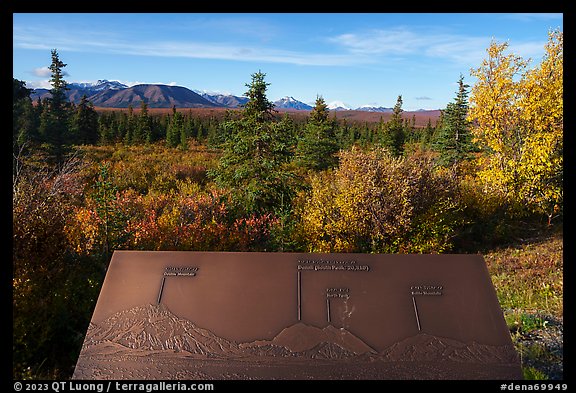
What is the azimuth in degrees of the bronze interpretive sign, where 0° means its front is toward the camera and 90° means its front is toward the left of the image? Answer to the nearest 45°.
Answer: approximately 0°

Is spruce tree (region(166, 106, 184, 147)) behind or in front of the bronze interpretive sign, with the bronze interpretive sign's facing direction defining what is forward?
behind

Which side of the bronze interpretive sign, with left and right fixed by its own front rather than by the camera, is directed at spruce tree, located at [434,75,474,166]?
back

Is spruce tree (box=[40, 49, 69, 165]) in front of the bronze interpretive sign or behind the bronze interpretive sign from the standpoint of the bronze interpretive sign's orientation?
behind

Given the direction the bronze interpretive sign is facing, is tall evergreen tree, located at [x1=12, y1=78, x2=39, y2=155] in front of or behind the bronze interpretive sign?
behind

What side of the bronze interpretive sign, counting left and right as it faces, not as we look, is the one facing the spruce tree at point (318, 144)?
back

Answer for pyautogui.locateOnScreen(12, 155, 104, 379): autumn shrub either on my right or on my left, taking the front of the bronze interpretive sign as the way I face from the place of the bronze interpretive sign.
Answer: on my right

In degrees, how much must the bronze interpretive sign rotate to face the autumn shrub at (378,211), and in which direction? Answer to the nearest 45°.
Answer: approximately 180°

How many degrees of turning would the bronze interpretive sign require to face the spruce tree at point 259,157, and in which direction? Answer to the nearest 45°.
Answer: approximately 180°

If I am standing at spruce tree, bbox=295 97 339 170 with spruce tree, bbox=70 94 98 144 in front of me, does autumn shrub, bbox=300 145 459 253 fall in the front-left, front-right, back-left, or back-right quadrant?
back-left
